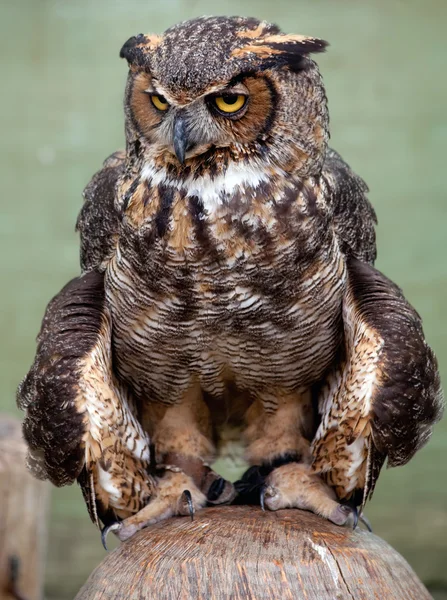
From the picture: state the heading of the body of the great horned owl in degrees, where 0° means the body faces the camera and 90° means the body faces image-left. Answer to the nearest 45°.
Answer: approximately 0°

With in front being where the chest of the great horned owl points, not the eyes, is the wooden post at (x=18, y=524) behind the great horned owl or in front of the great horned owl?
behind
